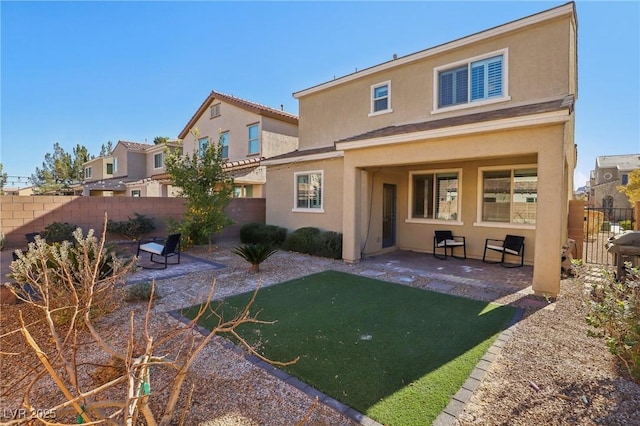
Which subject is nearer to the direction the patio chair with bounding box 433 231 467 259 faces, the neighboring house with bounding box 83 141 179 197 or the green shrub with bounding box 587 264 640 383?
the green shrub

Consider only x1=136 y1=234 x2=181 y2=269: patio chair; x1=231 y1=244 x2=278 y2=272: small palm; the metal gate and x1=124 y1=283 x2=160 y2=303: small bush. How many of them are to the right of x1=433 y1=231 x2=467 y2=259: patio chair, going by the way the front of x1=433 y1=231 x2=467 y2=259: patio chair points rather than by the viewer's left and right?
3

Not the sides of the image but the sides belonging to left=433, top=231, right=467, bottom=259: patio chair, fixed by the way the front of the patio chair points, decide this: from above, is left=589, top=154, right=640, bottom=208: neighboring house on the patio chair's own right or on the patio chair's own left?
on the patio chair's own left

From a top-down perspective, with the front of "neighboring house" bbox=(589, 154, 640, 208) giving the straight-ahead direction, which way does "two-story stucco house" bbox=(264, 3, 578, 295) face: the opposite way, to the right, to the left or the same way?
the opposite way

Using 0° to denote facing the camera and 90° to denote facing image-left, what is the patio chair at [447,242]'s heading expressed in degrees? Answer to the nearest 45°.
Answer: approximately 315°

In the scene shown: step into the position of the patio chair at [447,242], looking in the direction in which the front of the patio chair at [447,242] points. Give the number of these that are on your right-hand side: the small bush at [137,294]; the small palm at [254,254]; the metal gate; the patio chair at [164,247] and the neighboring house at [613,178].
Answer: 3

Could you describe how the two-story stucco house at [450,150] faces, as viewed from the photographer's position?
facing away from the viewer and to the right of the viewer

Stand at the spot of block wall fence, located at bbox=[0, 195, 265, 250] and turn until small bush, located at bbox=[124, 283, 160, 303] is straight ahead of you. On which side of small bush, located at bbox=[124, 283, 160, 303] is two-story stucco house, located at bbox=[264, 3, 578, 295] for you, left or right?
left
